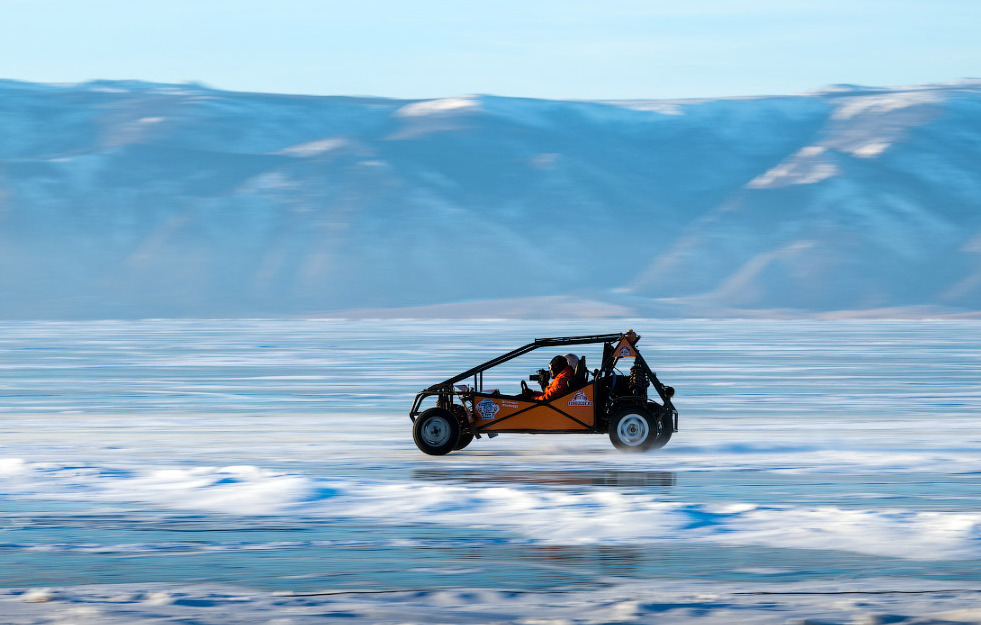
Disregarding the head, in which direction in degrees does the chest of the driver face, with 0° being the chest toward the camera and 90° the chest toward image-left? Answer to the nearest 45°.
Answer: approximately 90°

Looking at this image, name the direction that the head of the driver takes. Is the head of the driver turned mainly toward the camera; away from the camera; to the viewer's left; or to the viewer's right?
to the viewer's left

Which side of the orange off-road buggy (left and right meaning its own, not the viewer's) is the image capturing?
left
